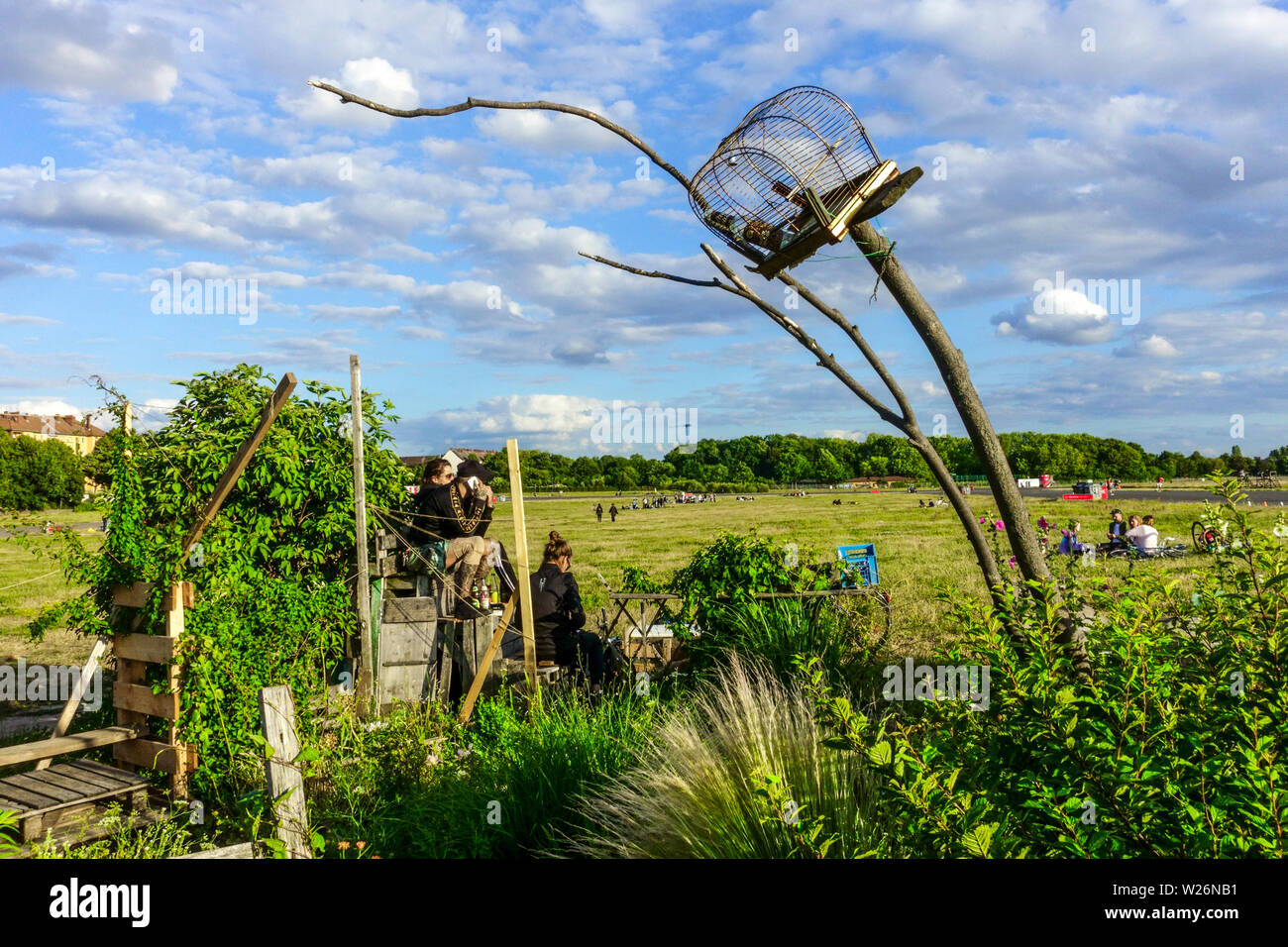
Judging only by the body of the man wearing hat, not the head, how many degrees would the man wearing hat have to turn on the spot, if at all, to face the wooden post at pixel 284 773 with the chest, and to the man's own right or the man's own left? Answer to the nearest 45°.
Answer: approximately 45° to the man's own right

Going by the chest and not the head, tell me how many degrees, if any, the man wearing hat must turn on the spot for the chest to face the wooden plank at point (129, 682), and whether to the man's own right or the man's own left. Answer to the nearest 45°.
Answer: approximately 90° to the man's own right

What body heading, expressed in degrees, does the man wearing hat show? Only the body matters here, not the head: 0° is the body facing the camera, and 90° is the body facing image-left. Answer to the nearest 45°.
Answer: approximately 315°

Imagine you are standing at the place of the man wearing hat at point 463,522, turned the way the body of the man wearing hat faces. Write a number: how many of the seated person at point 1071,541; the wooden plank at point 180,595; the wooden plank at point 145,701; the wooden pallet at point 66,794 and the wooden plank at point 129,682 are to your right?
4

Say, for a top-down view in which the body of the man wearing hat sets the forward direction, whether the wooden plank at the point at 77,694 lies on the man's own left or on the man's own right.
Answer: on the man's own right

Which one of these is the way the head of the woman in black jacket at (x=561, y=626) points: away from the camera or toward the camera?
away from the camera

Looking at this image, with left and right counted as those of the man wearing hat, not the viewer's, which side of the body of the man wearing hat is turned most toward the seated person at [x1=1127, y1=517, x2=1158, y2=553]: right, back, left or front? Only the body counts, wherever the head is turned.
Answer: left

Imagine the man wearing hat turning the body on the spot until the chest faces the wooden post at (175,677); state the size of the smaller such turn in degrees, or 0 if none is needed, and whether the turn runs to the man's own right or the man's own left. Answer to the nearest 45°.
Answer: approximately 90° to the man's own right
